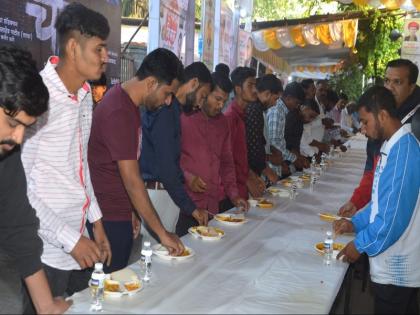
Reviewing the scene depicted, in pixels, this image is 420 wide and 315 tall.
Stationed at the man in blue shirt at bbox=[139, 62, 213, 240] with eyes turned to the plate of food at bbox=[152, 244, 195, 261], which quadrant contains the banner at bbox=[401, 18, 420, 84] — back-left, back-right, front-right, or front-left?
back-left

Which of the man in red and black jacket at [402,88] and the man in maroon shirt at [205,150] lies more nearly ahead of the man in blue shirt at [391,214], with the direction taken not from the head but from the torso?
the man in maroon shirt

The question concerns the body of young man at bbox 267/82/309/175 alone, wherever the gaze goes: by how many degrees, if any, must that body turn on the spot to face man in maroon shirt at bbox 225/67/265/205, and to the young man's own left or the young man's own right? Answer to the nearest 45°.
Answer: approximately 90° to the young man's own right

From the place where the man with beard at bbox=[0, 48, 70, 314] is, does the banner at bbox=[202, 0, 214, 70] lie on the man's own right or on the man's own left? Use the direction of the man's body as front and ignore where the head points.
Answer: on the man's own left

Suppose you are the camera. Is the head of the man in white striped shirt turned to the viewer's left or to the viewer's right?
to the viewer's right

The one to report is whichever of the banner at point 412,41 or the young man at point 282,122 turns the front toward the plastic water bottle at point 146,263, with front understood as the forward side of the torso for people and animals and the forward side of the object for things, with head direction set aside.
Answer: the banner

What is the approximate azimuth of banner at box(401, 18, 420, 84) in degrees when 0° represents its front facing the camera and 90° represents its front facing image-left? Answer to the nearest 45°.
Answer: approximately 0°

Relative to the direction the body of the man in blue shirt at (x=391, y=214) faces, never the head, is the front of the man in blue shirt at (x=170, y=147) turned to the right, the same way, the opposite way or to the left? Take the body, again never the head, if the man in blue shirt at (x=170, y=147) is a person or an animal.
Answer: the opposite way

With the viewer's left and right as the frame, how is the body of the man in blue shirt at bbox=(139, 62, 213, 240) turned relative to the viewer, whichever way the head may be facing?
facing to the right of the viewer

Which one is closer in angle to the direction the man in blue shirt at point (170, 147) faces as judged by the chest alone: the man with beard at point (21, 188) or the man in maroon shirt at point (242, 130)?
the man in maroon shirt

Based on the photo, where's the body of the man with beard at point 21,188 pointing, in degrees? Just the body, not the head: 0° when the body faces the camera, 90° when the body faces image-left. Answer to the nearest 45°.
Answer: approximately 315°

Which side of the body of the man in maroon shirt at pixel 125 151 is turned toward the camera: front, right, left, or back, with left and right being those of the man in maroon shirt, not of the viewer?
right

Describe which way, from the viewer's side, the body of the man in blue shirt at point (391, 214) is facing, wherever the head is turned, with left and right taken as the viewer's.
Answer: facing to the left of the viewer
